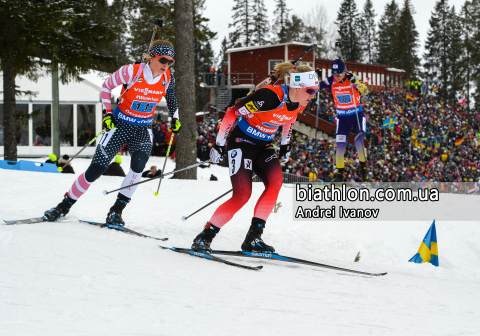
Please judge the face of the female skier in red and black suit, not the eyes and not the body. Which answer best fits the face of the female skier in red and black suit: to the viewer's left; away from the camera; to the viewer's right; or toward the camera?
to the viewer's right

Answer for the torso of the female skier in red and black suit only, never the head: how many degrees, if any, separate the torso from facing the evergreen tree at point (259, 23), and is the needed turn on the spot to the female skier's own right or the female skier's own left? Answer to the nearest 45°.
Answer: approximately 135° to the female skier's own left

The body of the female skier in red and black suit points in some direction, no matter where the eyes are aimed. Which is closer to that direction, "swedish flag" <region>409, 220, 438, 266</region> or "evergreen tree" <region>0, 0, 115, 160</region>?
the swedish flag

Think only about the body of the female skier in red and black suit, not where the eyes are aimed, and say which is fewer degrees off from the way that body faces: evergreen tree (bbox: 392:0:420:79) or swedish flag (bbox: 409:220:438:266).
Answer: the swedish flag

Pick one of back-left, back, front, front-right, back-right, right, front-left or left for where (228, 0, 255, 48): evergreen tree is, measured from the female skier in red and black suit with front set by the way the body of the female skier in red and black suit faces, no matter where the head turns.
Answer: back-left

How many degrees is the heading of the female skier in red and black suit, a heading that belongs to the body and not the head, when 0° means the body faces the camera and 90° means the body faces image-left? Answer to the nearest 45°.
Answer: approximately 315°

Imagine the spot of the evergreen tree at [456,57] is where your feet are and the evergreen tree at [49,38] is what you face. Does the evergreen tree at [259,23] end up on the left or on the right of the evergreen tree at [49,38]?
right

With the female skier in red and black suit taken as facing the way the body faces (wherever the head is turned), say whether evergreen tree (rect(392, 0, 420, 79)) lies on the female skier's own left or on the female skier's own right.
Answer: on the female skier's own left

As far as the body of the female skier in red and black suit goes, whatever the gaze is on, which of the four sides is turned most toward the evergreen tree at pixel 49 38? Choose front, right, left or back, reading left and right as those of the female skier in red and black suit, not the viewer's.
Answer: back
